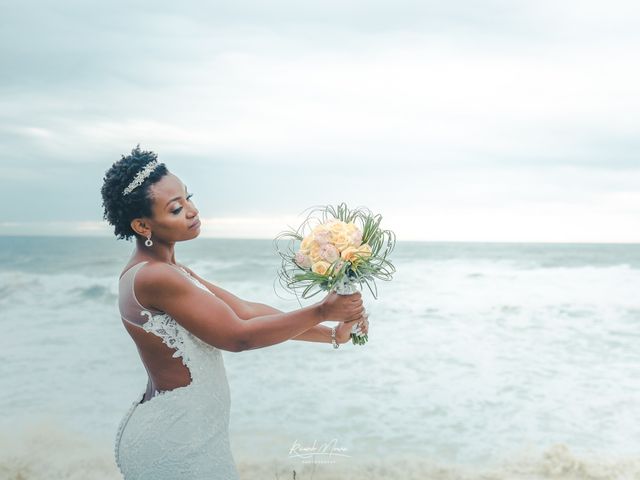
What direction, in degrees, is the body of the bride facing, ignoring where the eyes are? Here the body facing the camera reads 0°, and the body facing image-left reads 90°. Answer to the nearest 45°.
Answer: approximately 270°

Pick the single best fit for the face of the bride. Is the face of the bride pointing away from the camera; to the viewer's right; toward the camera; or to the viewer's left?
to the viewer's right
